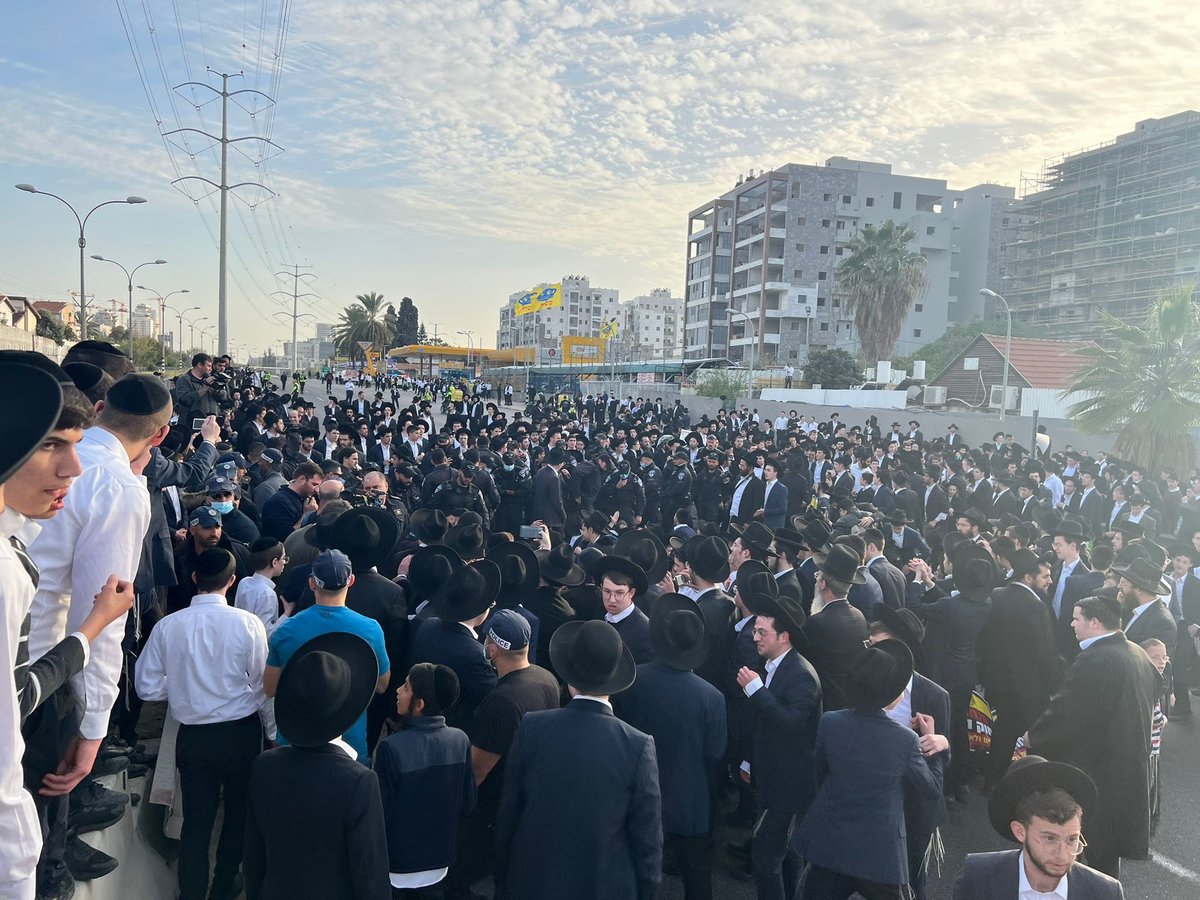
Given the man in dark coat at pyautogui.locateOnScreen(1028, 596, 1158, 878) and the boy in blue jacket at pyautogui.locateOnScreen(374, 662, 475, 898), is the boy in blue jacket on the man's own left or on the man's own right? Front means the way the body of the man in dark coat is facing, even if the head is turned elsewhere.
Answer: on the man's own left

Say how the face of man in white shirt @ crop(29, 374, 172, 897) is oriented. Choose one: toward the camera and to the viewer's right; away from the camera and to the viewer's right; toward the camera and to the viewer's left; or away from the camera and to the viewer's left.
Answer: away from the camera and to the viewer's right

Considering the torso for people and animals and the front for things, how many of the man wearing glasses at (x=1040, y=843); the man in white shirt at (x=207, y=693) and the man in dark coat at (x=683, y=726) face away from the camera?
2

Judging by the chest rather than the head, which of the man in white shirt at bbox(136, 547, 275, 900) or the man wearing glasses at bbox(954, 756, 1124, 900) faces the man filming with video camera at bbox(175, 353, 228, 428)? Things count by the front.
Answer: the man in white shirt

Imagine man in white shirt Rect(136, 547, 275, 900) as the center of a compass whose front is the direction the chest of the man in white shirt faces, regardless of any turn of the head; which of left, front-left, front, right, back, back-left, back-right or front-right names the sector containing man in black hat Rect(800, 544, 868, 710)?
right

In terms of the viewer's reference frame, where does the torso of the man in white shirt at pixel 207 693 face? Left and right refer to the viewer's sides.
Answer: facing away from the viewer

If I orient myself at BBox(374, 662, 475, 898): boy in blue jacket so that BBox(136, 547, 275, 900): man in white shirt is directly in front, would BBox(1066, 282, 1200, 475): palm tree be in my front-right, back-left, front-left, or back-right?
back-right

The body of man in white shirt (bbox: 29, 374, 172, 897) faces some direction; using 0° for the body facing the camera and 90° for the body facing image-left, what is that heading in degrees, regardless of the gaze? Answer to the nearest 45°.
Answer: approximately 225°

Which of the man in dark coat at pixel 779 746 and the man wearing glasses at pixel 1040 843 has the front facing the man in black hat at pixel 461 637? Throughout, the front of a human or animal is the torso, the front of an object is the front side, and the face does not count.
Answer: the man in dark coat

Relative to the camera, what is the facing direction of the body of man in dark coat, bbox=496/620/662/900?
away from the camera

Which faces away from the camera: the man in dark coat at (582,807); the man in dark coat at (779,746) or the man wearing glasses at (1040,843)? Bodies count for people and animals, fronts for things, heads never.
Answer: the man in dark coat at (582,807)

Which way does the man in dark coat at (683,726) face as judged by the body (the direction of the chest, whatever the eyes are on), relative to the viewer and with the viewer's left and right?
facing away from the viewer

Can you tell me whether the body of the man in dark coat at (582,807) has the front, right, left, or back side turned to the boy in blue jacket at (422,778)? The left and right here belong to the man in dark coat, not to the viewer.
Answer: left

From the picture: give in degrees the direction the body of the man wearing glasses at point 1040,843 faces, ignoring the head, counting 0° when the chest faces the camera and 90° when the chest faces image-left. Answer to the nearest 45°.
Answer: approximately 315°

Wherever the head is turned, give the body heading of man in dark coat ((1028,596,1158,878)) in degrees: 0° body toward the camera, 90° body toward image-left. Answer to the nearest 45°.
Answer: approximately 135°

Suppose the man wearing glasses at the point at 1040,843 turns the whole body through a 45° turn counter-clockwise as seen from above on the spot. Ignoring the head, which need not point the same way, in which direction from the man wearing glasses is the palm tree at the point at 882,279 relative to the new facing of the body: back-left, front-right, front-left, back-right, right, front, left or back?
left

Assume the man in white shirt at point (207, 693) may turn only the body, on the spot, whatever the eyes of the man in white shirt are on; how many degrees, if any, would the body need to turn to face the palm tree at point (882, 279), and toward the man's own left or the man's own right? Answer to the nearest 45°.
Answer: approximately 45° to the man's own right
